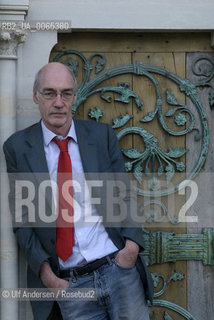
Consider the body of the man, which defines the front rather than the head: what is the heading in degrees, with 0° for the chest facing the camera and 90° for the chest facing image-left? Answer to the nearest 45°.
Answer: approximately 0°
